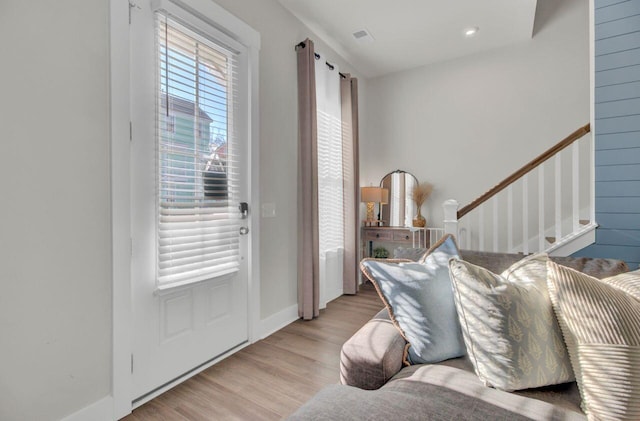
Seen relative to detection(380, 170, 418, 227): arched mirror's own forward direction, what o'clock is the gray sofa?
The gray sofa is roughly at 12 o'clock from the arched mirror.

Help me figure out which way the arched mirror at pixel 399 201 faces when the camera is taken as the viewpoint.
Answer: facing the viewer

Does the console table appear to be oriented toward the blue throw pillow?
yes

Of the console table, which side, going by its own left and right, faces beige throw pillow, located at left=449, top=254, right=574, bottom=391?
front

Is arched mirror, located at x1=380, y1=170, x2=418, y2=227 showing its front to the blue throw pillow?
yes

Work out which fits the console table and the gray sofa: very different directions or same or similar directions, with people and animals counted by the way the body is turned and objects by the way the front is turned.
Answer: same or similar directions

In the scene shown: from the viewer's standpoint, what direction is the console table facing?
toward the camera

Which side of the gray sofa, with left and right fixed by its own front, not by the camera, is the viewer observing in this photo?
front

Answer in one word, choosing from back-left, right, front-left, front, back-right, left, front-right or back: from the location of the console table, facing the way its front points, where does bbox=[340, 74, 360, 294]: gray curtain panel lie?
front-right
